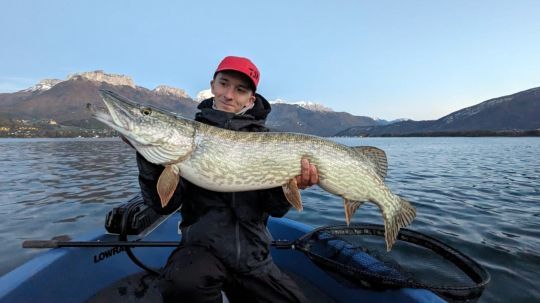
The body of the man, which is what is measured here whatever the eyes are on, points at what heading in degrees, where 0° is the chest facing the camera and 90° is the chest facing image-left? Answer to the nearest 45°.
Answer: approximately 0°

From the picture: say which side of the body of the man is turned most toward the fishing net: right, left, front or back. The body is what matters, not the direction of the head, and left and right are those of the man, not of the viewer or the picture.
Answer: left
